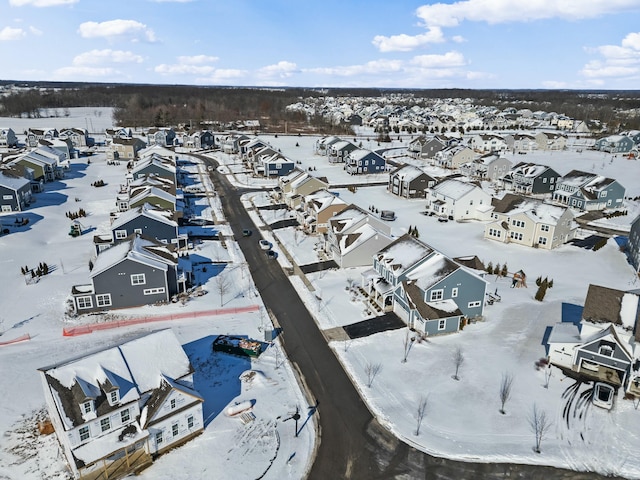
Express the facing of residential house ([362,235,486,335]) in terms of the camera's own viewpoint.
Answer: facing the viewer and to the left of the viewer

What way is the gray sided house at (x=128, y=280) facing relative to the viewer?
to the viewer's right

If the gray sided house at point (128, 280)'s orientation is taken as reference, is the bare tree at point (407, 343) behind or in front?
in front

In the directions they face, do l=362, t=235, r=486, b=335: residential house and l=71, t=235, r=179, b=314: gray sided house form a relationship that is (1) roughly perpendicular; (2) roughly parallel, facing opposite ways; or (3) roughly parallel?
roughly parallel, facing opposite ways

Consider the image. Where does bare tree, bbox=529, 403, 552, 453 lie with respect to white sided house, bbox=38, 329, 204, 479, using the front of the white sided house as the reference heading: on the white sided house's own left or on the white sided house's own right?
on the white sided house's own left

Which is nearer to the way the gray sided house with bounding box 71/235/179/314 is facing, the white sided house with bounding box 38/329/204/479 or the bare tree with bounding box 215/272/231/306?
the bare tree

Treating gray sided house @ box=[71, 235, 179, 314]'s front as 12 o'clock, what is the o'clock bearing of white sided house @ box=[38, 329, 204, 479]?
The white sided house is roughly at 3 o'clock from the gray sided house.
